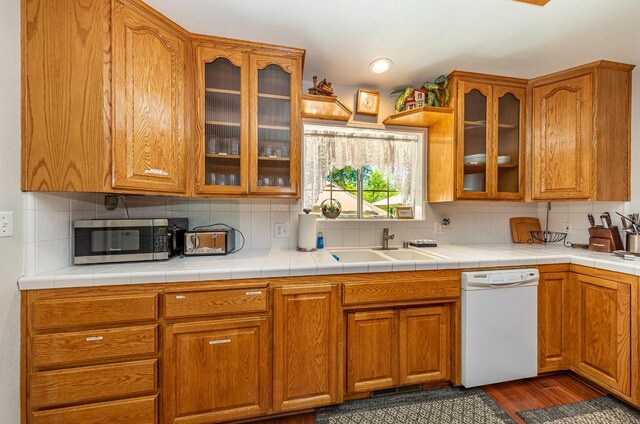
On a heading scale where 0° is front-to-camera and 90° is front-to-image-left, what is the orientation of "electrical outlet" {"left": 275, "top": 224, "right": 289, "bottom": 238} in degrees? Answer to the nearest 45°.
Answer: approximately 0°

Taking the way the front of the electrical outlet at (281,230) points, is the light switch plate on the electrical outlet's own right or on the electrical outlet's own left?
on the electrical outlet's own right

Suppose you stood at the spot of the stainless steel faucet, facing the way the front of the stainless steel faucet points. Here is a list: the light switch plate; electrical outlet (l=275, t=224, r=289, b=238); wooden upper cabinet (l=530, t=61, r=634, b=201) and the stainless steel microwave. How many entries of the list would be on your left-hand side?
1

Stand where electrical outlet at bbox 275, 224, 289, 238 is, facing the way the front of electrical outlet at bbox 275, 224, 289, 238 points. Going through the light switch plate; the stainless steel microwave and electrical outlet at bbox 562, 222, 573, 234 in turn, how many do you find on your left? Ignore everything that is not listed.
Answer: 1

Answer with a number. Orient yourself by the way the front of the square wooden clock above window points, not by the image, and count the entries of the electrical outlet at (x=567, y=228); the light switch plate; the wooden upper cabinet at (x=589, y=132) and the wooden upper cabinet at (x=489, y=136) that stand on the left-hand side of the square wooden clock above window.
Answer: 3

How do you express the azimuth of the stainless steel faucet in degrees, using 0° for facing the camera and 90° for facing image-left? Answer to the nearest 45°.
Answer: approximately 0°

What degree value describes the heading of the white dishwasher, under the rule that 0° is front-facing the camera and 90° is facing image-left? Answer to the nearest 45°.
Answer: approximately 315°
